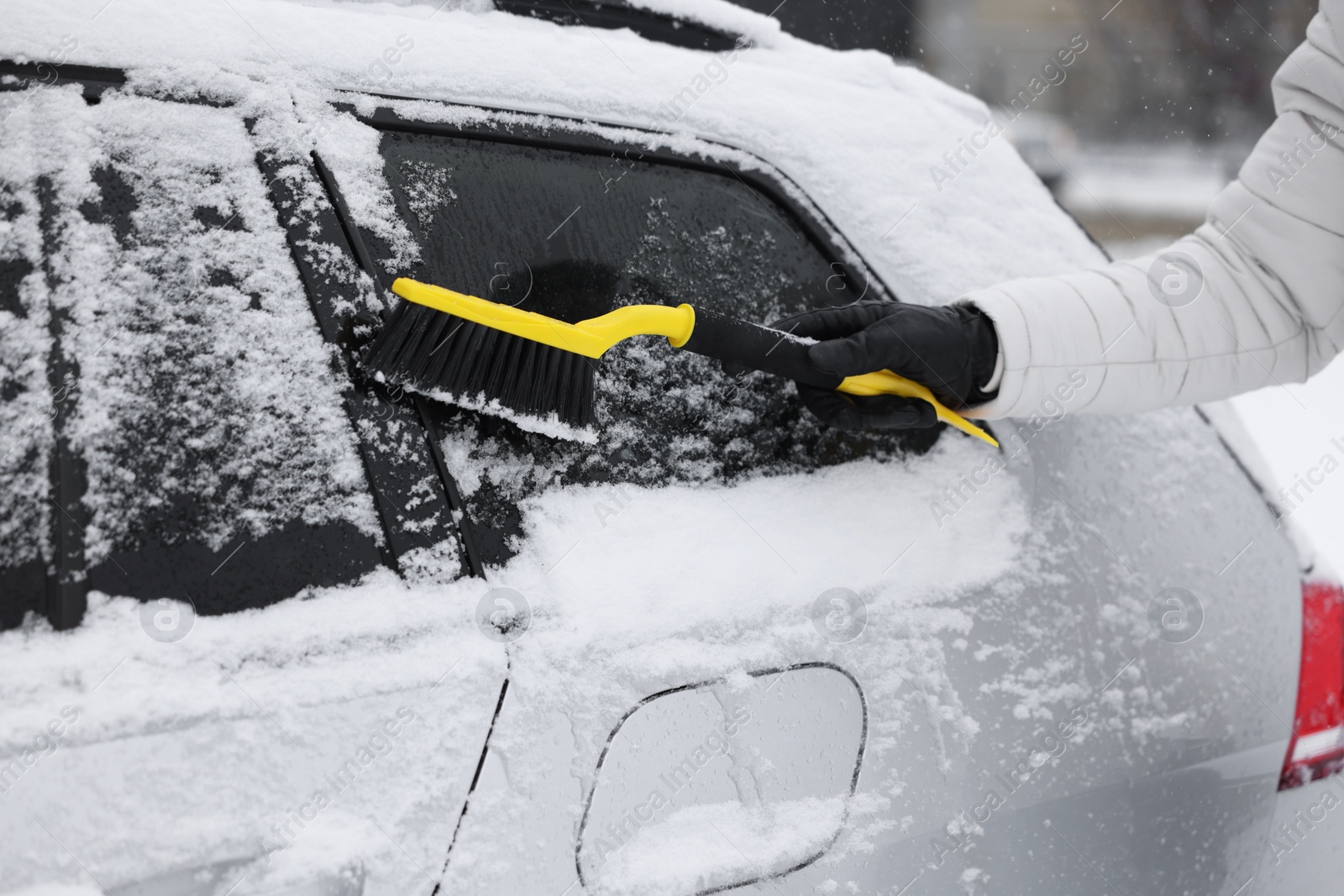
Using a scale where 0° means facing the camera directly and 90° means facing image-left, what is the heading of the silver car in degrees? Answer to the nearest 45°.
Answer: approximately 90°
